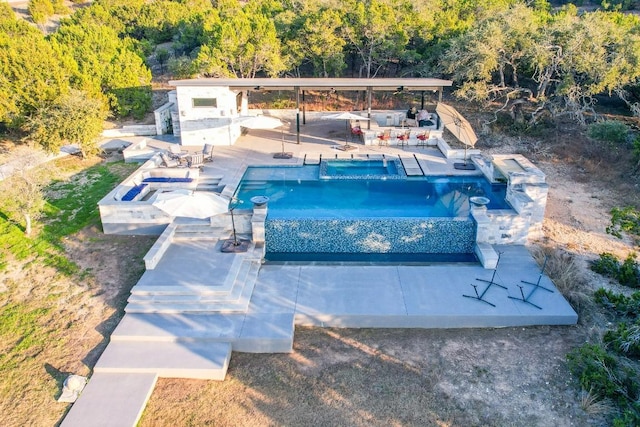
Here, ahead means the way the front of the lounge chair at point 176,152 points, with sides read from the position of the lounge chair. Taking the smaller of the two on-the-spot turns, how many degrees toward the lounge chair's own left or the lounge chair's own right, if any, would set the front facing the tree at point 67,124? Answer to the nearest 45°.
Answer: approximately 135° to the lounge chair's own right

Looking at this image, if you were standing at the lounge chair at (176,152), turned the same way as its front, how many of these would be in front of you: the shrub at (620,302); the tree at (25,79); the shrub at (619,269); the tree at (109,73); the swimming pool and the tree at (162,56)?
3

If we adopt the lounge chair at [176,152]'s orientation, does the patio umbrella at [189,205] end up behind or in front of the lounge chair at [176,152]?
in front

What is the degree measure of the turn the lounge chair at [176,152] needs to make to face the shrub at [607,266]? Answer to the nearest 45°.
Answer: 0° — it already faces it

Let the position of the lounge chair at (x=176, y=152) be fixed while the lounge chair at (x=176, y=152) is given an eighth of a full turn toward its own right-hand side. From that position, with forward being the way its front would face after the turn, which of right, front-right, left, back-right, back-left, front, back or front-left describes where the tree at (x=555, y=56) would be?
left

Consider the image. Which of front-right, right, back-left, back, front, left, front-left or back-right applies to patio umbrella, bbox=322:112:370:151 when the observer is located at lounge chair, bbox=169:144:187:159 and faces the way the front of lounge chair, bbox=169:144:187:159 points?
front-left

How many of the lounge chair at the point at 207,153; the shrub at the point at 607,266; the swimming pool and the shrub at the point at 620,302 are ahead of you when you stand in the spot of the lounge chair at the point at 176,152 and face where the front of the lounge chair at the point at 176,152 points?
4

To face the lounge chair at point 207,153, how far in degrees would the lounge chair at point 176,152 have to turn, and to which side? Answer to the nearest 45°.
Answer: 0° — it already faces it

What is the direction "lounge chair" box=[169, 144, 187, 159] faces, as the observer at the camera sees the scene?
facing the viewer and to the right of the viewer

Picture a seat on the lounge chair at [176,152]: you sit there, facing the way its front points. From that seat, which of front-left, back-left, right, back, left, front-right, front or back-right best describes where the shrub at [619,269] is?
front

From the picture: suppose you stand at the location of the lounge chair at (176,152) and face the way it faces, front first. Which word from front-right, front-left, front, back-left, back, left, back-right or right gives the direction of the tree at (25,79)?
back

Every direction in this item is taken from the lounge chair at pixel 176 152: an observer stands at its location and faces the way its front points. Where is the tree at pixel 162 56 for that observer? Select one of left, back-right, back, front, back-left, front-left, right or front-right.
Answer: back-left

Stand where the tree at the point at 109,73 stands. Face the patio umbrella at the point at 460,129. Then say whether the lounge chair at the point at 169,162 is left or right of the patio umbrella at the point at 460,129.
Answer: right

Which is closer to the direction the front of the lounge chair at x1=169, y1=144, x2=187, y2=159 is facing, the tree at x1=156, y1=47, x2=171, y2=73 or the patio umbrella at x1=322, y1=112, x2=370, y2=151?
the patio umbrella

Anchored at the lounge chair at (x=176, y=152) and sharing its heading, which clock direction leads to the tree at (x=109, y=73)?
The tree is roughly at 7 o'clock from the lounge chair.

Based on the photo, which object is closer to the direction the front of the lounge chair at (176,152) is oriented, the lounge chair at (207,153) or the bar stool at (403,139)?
the lounge chair

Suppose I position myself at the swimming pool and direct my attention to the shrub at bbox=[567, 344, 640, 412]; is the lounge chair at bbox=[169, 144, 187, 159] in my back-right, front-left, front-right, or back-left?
back-right

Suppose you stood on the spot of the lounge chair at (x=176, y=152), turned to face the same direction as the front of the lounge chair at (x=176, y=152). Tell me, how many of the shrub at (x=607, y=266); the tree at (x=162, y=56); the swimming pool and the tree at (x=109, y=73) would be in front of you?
2

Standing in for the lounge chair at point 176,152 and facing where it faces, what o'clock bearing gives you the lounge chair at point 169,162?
the lounge chair at point 169,162 is roughly at 2 o'clock from the lounge chair at point 176,152.

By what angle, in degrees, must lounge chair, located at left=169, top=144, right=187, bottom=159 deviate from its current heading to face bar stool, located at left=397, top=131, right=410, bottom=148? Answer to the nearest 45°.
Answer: approximately 45° to its left
